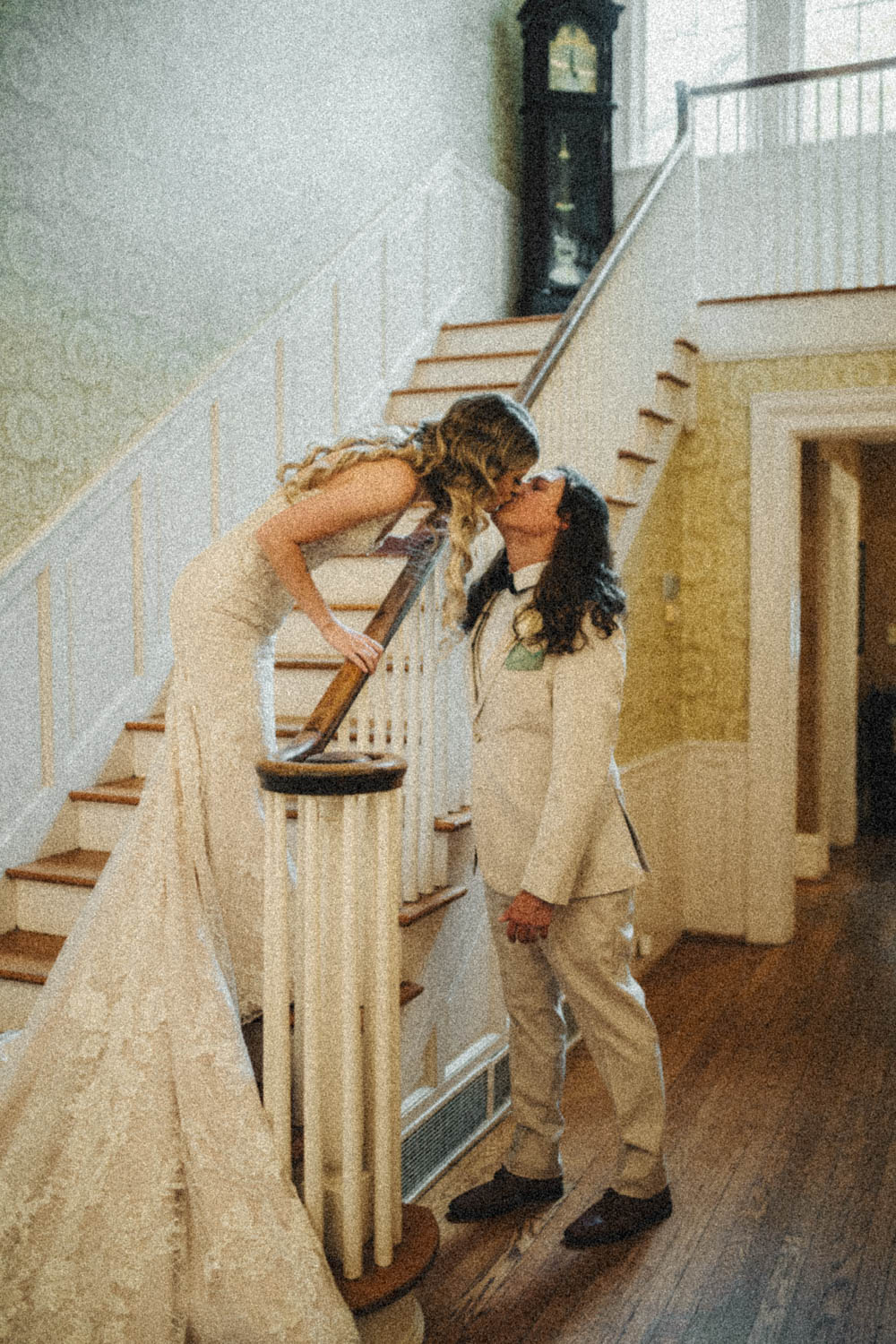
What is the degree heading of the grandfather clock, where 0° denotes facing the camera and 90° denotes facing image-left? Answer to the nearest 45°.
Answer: approximately 0°

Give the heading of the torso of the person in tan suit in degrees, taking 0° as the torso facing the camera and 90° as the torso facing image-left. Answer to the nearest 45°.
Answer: approximately 45°

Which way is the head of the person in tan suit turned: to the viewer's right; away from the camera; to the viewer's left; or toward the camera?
to the viewer's left

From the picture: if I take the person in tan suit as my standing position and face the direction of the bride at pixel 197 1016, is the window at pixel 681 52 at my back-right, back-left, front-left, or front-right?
back-right

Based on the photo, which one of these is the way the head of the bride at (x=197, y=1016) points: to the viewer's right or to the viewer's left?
to the viewer's right

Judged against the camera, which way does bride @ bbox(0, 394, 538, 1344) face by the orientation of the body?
to the viewer's right

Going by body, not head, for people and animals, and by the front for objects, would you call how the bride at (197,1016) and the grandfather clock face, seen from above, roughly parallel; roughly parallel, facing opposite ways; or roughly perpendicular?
roughly perpendicular

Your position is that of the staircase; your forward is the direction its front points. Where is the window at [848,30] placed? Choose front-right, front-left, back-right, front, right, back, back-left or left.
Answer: back

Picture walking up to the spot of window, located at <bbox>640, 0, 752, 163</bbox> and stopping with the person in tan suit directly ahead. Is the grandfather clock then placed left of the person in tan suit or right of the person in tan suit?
right

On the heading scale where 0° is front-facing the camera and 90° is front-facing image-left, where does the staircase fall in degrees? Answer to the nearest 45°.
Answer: approximately 45°

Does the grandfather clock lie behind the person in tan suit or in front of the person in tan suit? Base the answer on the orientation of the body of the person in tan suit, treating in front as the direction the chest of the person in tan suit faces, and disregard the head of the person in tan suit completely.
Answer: behind

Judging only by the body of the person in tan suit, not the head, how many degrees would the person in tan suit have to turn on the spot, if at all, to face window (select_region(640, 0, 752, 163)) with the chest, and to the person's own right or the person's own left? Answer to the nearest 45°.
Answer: approximately 135° to the person's own right

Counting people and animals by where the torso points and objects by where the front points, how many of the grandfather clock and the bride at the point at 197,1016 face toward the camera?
1
